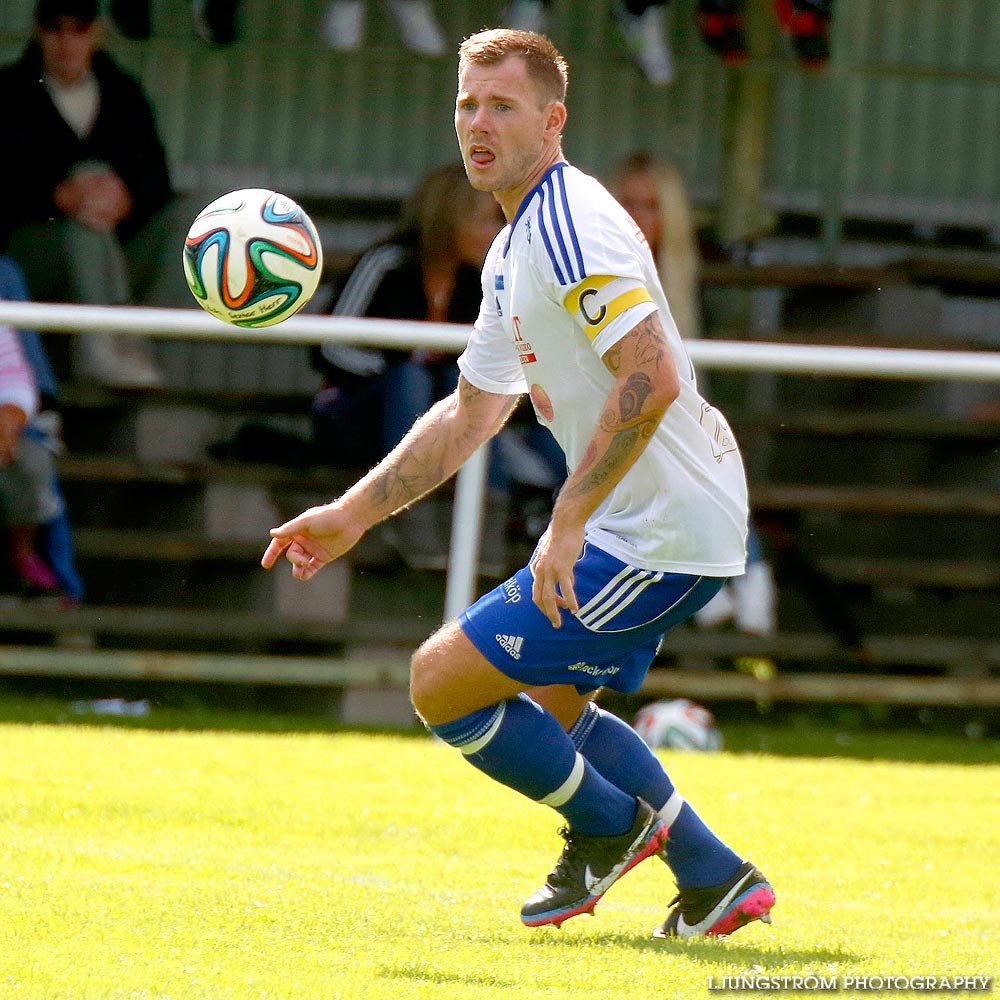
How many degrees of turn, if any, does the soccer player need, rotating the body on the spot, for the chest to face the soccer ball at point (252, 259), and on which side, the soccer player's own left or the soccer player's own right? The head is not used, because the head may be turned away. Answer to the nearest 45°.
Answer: approximately 90° to the soccer player's own right

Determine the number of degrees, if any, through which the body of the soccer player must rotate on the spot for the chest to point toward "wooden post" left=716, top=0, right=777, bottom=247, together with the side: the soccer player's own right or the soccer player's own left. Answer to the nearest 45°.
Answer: approximately 135° to the soccer player's own right

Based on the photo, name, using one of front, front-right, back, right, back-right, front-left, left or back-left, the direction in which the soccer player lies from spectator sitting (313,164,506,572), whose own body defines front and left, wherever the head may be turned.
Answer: front-right

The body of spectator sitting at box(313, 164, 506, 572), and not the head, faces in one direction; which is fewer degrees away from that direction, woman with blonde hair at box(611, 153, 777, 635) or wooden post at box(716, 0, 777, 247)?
the woman with blonde hair

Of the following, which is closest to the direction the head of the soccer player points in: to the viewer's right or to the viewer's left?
to the viewer's left

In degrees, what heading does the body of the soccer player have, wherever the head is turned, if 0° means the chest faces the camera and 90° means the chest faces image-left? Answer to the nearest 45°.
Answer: approximately 45°

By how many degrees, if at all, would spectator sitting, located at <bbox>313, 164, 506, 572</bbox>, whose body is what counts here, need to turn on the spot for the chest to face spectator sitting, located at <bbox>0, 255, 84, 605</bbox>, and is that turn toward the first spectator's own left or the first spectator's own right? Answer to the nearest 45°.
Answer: approximately 135° to the first spectator's own right

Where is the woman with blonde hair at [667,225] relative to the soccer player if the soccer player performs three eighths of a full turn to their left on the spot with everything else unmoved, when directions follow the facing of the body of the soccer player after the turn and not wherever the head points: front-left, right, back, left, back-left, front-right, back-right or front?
left

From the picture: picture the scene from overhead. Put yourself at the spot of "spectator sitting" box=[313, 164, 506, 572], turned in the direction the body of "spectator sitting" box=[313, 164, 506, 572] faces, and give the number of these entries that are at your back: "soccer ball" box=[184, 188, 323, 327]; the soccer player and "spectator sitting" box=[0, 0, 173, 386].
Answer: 1

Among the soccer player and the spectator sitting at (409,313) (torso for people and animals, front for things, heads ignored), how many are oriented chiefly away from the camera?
0

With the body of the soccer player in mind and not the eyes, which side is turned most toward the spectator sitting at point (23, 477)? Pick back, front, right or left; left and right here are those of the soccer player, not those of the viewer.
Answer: right

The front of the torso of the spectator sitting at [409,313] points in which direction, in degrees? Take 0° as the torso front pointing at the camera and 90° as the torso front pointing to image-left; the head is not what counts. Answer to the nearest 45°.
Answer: approximately 315°

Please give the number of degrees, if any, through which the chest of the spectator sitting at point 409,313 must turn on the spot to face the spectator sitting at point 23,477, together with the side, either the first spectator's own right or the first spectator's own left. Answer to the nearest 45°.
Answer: approximately 135° to the first spectator's own right

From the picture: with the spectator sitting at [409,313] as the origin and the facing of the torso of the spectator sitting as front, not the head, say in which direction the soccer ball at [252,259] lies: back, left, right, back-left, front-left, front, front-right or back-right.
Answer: front-right
